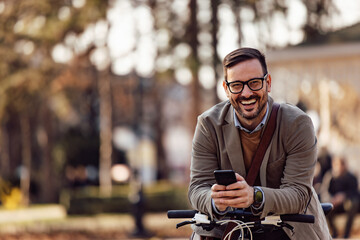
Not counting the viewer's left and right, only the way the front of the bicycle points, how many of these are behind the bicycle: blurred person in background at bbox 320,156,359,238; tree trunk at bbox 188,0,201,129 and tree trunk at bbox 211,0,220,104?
3

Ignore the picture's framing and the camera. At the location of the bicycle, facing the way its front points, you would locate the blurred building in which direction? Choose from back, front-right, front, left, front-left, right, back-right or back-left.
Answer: back

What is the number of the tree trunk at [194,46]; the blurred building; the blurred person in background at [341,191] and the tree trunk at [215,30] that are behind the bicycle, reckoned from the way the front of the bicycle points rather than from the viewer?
4

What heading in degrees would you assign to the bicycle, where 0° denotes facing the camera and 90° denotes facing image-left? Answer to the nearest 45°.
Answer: approximately 0°

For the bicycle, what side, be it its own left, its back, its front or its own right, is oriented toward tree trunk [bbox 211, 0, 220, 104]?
back

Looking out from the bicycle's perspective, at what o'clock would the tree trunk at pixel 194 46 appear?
The tree trunk is roughly at 6 o'clock from the bicycle.

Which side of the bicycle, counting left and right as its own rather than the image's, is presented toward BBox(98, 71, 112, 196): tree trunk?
back

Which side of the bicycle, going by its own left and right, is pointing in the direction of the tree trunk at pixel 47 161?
back

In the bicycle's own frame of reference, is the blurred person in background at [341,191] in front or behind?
behind
